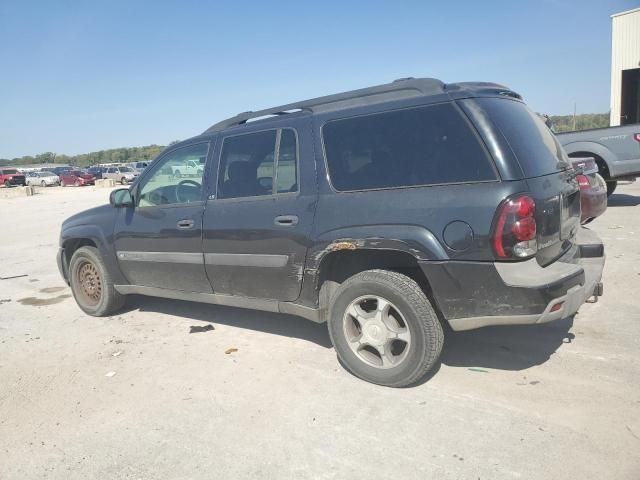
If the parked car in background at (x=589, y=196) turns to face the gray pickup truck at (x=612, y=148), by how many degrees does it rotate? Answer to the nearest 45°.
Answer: approximately 45° to its right

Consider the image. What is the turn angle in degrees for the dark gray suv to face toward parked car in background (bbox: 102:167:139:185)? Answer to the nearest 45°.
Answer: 0° — it already faces it

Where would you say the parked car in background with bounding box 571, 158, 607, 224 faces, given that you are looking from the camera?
facing away from the viewer and to the left of the viewer

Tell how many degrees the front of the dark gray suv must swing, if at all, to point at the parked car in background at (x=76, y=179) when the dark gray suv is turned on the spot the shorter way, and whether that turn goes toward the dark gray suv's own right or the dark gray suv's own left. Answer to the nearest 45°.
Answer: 0° — it already faces it

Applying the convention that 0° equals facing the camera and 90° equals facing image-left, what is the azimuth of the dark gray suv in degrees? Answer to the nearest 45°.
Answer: approximately 135°

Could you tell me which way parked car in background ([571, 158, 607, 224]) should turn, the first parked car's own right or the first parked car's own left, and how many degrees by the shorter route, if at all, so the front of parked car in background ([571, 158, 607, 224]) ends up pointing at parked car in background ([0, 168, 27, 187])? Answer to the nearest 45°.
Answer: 0° — it already faces it

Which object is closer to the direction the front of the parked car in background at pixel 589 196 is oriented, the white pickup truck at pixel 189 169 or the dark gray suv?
the white pickup truck

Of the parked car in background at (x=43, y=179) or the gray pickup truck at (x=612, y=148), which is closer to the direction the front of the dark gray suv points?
the parked car in background

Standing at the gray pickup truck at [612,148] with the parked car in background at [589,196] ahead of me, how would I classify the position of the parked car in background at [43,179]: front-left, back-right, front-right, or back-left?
back-right

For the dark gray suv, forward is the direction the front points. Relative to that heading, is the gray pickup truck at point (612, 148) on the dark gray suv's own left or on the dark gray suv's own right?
on the dark gray suv's own right

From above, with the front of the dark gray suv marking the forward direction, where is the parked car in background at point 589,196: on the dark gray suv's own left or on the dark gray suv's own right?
on the dark gray suv's own right
